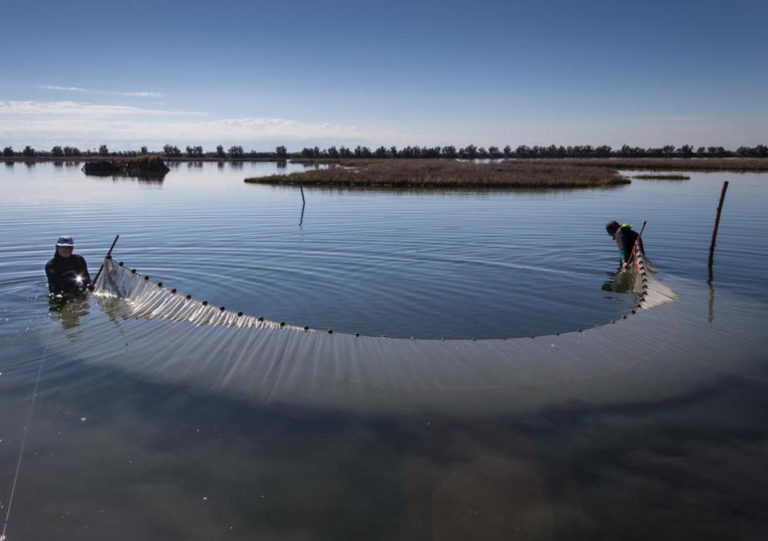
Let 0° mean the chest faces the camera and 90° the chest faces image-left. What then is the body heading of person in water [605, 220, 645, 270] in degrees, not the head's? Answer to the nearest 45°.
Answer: approximately 90°

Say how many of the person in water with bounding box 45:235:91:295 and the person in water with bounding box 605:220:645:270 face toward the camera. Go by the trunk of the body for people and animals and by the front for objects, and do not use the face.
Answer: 1

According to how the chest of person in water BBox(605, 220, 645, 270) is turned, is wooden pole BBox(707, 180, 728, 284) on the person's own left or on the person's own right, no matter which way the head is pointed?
on the person's own right

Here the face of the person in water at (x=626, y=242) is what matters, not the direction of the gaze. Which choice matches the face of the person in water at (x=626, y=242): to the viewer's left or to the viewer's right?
to the viewer's left

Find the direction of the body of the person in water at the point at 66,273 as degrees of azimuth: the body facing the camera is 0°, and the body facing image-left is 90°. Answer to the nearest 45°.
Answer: approximately 0°

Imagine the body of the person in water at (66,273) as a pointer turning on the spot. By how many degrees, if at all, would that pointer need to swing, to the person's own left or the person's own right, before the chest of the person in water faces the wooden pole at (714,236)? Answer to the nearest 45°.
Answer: approximately 90° to the person's own left

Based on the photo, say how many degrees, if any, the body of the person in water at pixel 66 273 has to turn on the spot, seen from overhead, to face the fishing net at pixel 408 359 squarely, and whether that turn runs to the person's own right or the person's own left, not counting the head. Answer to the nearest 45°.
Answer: approximately 45° to the person's own left
